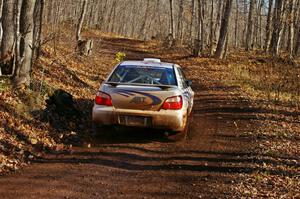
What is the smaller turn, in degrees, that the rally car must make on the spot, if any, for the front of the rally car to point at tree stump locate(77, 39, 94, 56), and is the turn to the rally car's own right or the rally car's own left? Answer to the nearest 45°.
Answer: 0° — it already faces it

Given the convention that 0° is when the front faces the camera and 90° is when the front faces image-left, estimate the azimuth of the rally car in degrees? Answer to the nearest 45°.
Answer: approximately 180°
